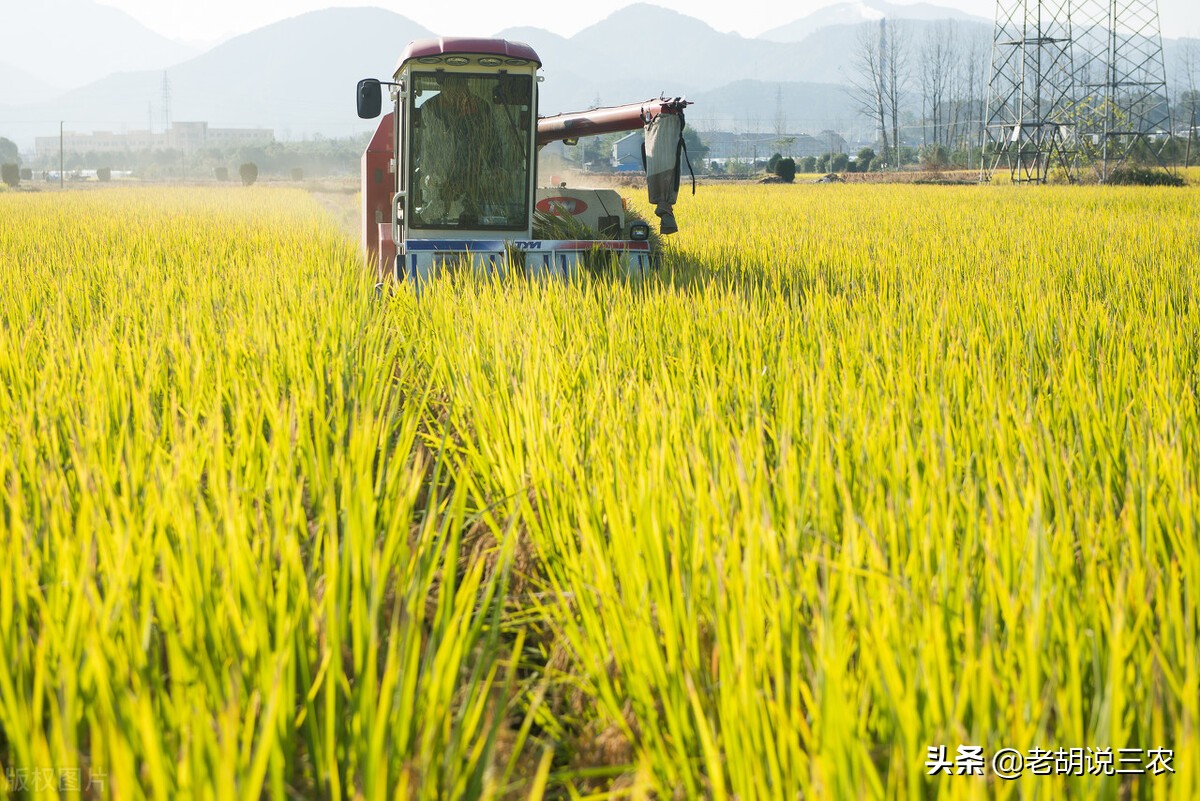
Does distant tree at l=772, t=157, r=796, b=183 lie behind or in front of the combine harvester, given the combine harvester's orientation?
behind

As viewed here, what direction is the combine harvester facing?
toward the camera

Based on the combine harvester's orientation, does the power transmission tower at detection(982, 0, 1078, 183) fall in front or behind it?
behind
